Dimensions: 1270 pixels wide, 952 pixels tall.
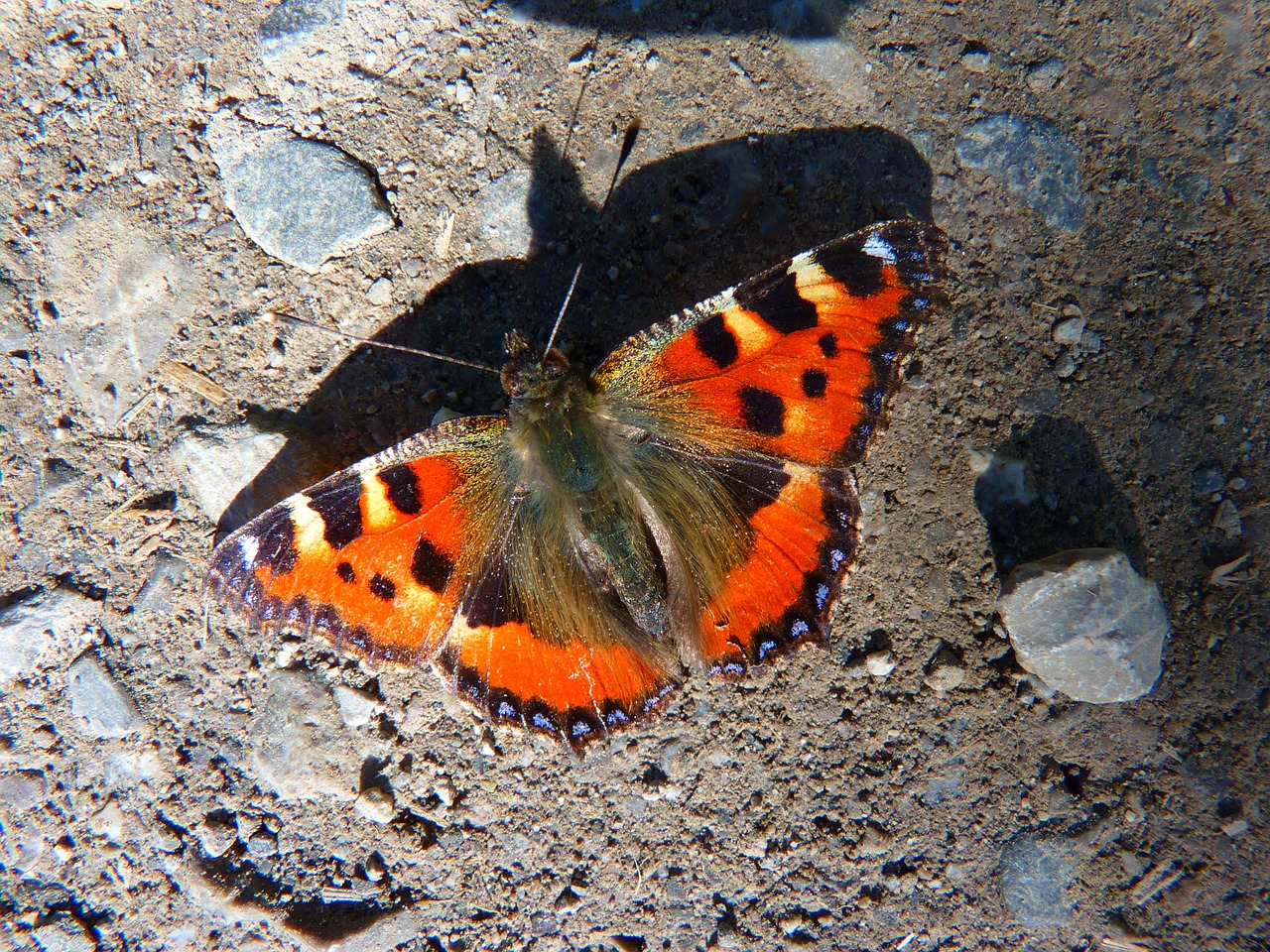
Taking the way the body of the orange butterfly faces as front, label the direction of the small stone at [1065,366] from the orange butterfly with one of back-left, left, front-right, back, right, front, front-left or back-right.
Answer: back-right

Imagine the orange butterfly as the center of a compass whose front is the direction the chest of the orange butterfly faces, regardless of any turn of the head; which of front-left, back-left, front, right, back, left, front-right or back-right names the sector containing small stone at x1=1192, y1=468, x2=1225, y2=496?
back-right

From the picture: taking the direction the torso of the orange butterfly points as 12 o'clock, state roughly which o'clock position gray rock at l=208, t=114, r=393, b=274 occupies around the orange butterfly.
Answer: The gray rock is roughly at 11 o'clock from the orange butterfly.

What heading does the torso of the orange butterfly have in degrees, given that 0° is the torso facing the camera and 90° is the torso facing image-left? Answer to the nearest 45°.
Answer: approximately 135°

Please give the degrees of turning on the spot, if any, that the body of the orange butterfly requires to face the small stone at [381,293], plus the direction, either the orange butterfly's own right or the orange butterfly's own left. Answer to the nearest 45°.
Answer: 0° — it already faces it

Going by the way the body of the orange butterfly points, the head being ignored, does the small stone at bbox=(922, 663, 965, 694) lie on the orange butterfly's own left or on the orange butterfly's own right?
on the orange butterfly's own right

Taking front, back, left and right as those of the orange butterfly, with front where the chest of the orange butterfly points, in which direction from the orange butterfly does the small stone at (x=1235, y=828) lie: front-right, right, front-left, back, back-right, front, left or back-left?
back-right
